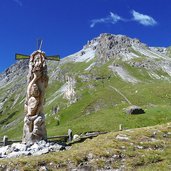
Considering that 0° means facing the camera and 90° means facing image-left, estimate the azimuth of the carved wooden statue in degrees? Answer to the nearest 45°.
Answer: approximately 0°

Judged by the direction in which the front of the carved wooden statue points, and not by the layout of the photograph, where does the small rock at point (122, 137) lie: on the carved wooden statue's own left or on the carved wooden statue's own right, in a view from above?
on the carved wooden statue's own left
